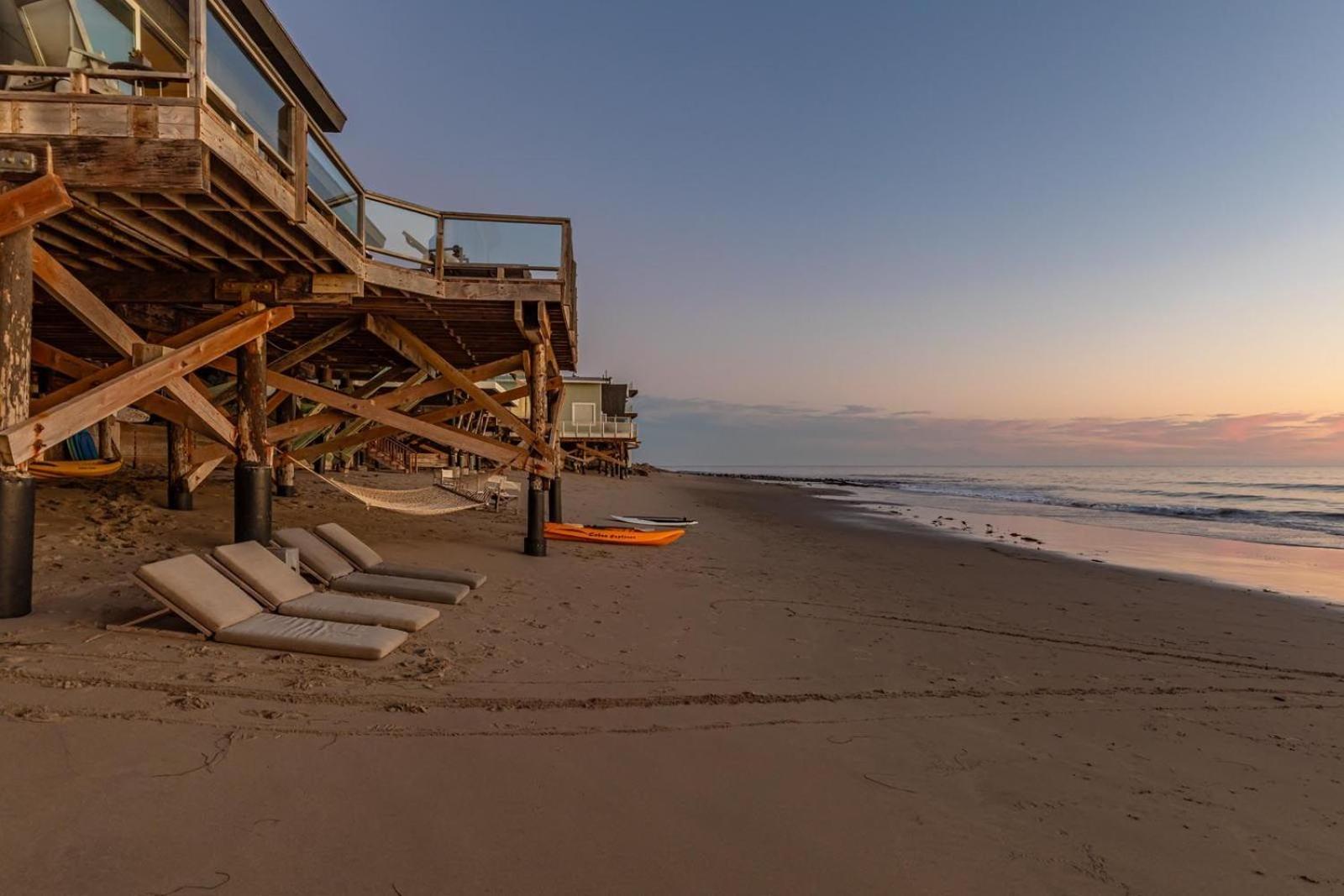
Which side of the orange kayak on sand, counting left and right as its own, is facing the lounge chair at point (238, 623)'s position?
right

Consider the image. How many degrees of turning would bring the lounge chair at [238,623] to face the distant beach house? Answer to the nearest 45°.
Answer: approximately 90° to its left

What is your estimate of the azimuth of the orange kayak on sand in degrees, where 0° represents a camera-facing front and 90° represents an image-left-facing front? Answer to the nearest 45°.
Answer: approximately 270°

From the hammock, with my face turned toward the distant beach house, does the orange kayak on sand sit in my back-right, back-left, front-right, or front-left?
front-right

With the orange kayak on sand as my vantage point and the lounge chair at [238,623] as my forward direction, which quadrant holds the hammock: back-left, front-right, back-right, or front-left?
front-right

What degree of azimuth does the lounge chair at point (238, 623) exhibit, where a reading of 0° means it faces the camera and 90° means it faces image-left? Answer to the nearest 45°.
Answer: approximately 315°

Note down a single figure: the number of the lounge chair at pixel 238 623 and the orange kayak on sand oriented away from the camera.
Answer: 0

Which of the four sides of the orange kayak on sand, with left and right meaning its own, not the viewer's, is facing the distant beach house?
left

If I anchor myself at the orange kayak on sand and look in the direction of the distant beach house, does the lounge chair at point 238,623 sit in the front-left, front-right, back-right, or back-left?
back-left
